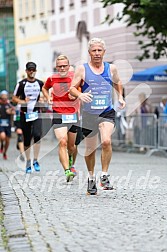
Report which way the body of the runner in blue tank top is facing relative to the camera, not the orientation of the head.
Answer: toward the camera

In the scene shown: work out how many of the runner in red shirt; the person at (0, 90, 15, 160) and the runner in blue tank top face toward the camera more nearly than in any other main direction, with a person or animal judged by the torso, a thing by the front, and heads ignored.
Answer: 3

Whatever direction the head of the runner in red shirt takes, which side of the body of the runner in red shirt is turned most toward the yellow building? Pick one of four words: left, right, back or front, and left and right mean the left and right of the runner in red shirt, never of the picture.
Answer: back

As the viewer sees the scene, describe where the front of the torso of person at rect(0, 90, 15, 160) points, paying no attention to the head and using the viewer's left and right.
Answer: facing the viewer

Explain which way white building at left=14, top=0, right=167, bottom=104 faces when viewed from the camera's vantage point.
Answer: facing the viewer and to the left of the viewer

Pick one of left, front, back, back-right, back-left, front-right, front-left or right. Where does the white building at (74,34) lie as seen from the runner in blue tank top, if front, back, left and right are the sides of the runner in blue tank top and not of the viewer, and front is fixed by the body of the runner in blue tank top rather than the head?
back

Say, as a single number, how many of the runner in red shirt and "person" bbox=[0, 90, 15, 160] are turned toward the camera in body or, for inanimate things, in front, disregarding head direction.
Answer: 2

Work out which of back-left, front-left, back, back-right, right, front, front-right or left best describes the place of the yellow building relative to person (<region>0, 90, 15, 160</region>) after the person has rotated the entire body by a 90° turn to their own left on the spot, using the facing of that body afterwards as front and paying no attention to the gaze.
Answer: left

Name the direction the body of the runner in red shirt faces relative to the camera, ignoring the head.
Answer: toward the camera
